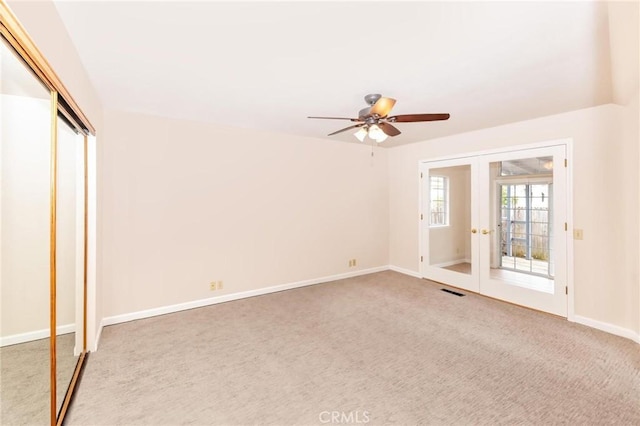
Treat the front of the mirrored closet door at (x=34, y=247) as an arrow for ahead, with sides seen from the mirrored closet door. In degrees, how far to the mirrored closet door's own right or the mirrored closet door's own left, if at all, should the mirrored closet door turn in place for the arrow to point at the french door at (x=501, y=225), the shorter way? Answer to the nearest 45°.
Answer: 0° — it already faces it

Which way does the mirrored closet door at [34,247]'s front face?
to the viewer's right
